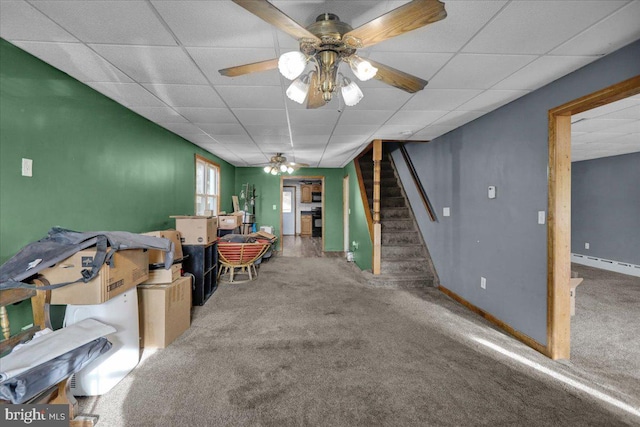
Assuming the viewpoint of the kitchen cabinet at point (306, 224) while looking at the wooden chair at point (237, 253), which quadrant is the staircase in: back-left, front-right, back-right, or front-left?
front-left

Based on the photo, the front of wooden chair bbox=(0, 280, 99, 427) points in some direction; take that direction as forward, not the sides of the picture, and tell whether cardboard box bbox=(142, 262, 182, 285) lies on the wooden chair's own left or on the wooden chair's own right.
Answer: on the wooden chair's own left

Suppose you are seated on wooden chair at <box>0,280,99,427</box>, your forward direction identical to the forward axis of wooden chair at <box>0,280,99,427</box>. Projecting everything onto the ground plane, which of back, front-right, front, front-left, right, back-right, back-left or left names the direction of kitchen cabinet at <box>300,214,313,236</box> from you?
left

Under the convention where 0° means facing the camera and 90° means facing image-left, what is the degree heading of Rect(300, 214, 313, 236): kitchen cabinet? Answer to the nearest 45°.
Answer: approximately 0°

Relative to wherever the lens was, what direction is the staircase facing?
facing the viewer

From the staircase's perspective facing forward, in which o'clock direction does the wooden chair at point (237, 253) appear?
The wooden chair is roughly at 2 o'clock from the staircase.

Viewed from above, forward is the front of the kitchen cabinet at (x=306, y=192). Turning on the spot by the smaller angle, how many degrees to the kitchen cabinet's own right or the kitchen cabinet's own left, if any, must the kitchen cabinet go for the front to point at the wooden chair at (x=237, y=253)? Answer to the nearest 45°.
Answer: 0° — it already faces it

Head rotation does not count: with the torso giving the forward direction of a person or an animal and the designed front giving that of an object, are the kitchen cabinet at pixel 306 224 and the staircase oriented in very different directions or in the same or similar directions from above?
same or similar directions

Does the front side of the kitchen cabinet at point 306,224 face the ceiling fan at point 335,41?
yes

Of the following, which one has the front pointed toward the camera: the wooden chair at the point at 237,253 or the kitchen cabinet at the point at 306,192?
the kitchen cabinet

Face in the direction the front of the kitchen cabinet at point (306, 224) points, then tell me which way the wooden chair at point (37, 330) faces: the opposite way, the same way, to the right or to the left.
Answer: to the left

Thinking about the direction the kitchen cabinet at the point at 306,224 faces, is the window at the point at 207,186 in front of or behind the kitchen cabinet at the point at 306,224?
in front

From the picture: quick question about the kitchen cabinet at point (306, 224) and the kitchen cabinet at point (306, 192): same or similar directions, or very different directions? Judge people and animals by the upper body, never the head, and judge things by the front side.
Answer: same or similar directions
